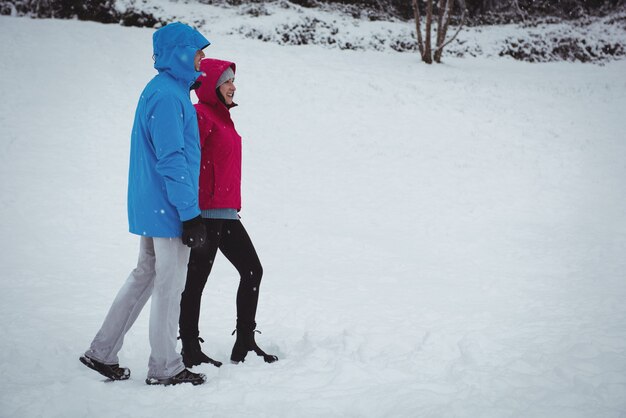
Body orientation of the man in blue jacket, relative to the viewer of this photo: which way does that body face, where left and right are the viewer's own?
facing to the right of the viewer

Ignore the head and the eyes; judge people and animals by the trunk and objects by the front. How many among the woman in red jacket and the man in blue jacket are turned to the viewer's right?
2

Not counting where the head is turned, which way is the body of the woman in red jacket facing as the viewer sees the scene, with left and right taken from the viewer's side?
facing to the right of the viewer

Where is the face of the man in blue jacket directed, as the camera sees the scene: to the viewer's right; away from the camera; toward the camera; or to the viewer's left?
to the viewer's right
